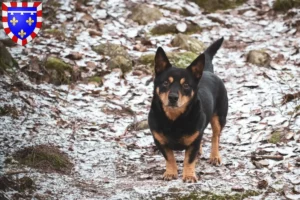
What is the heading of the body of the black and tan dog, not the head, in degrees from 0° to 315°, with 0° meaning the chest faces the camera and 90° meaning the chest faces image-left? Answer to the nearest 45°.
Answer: approximately 45°

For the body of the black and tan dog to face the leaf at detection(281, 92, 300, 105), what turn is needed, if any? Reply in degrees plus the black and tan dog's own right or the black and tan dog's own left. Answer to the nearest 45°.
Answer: approximately 180°

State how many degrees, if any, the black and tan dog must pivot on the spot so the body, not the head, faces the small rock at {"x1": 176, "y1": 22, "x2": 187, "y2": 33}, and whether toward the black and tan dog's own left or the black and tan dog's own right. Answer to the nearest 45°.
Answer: approximately 135° to the black and tan dog's own right

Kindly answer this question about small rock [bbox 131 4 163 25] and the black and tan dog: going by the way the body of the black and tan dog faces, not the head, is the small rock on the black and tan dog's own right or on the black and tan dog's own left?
on the black and tan dog's own right

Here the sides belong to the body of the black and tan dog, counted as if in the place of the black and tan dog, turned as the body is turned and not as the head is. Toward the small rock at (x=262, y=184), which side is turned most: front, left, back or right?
left

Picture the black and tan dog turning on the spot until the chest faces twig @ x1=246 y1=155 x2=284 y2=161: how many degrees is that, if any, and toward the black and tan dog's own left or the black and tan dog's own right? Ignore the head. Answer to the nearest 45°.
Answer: approximately 135° to the black and tan dog's own left

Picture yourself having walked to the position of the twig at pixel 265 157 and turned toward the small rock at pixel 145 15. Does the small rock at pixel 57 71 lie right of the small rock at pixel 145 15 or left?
left

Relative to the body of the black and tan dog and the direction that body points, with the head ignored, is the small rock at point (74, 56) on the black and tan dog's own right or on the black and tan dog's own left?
on the black and tan dog's own right

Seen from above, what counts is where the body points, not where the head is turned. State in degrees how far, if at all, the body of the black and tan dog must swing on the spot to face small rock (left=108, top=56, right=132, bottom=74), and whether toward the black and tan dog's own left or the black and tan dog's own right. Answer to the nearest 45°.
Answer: approximately 135° to the black and tan dog's own right
